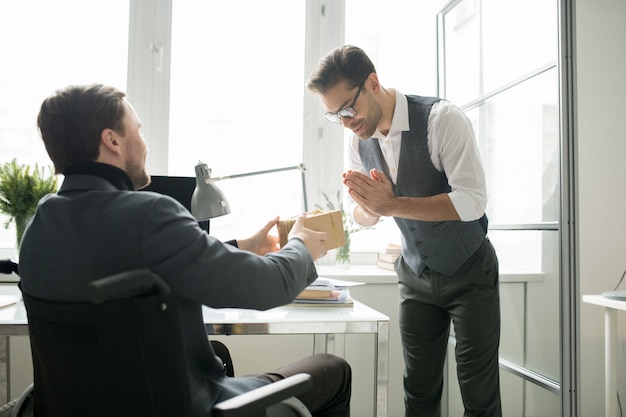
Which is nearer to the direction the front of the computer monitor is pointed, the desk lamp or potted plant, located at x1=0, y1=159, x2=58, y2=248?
the desk lamp

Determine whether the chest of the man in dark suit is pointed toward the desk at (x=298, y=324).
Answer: yes

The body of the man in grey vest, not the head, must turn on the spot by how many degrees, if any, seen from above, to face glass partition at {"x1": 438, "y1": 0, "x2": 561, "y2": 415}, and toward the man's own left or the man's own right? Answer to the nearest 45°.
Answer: approximately 180°

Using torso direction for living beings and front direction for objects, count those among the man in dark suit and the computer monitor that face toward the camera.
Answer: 1

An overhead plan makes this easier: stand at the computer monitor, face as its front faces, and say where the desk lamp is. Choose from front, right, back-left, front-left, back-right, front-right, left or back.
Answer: front

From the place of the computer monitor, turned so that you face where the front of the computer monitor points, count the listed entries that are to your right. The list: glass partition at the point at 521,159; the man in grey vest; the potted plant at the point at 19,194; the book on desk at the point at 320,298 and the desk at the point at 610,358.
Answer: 1

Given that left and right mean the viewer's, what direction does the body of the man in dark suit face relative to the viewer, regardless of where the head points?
facing away from the viewer and to the right of the viewer

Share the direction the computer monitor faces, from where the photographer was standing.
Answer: facing the viewer

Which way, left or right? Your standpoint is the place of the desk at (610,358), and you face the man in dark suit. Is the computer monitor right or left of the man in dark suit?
right

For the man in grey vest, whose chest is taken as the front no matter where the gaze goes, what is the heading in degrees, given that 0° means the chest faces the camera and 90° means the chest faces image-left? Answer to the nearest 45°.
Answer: approximately 45°

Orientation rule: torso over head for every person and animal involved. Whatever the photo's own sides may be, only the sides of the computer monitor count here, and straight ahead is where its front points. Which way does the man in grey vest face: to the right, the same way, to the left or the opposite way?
to the right

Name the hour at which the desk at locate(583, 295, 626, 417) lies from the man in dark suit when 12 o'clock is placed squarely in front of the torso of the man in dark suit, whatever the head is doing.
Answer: The desk is roughly at 1 o'clock from the man in dark suit.

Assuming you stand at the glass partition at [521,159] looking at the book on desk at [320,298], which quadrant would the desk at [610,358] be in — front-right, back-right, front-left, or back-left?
back-left

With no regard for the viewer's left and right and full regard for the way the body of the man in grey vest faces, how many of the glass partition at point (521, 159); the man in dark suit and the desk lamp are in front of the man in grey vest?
2

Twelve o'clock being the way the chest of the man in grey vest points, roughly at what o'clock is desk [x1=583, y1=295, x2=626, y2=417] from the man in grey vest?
The desk is roughly at 7 o'clock from the man in grey vest.
